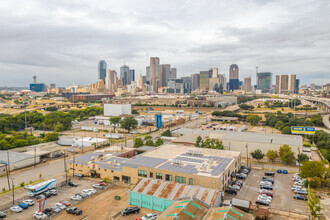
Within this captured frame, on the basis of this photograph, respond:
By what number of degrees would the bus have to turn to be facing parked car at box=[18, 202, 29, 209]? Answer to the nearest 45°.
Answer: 0° — it already faces it

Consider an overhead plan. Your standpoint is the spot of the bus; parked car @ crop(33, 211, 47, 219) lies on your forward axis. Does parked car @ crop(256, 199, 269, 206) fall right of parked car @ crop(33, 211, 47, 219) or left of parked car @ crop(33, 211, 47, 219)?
left
